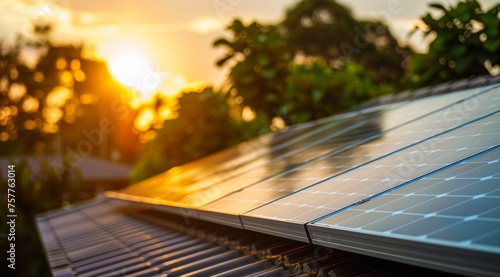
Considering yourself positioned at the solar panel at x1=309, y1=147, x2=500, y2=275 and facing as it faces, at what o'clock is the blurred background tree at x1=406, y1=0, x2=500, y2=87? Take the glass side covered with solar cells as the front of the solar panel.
The blurred background tree is roughly at 5 o'clock from the solar panel.

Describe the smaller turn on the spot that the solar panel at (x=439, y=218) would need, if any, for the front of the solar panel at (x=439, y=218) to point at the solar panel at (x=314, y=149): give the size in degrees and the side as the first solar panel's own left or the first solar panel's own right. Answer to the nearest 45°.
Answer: approximately 135° to the first solar panel's own right

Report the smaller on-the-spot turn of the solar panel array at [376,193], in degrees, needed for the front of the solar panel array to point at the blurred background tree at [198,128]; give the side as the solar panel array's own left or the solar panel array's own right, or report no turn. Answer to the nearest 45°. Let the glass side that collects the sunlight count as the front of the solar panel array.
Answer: approximately 135° to the solar panel array's own right

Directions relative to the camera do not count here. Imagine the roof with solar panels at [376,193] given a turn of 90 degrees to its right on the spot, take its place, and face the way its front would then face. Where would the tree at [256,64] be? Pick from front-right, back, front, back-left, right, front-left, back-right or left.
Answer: front-right

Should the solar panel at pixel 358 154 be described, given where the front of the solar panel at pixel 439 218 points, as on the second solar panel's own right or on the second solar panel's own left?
on the second solar panel's own right

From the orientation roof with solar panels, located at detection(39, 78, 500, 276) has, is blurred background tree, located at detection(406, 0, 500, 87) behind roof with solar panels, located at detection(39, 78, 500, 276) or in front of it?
behind

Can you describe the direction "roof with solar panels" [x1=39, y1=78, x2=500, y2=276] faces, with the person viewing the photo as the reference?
facing the viewer and to the left of the viewer

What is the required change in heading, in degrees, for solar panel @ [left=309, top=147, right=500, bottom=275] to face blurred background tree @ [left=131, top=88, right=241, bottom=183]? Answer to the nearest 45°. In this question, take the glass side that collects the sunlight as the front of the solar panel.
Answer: approximately 135° to its right

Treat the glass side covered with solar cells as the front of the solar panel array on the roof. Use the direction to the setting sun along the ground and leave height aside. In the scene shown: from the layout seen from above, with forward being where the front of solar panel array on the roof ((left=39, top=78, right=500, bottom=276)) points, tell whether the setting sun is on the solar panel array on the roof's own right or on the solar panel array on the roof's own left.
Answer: on the solar panel's own right

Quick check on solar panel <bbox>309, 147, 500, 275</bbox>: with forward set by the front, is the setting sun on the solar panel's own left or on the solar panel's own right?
on the solar panel's own right

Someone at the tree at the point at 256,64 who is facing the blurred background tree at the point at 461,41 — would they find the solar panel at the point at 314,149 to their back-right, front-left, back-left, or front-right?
front-right

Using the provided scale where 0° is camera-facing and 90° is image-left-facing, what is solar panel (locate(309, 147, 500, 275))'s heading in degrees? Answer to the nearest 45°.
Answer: approximately 45°

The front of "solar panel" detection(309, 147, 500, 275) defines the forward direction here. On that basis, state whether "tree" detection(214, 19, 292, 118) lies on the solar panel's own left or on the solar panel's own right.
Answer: on the solar panel's own right
